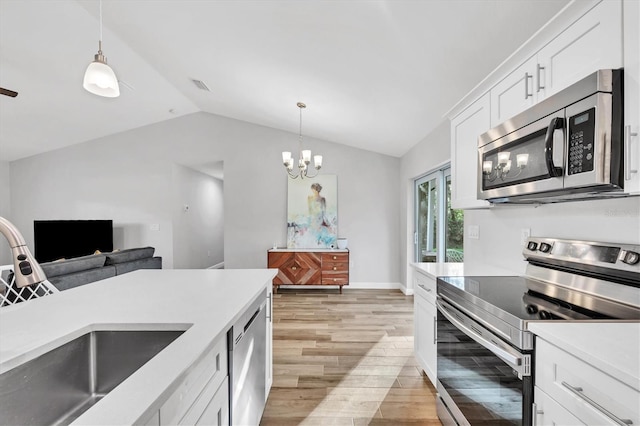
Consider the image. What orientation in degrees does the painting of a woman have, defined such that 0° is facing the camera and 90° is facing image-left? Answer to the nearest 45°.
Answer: approximately 0°

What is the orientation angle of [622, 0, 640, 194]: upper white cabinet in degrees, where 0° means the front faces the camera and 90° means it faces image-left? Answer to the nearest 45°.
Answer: approximately 45°

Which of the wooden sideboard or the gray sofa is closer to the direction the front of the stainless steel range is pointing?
the gray sofa

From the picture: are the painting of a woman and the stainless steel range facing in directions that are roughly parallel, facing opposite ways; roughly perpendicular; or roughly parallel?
roughly perpendicular

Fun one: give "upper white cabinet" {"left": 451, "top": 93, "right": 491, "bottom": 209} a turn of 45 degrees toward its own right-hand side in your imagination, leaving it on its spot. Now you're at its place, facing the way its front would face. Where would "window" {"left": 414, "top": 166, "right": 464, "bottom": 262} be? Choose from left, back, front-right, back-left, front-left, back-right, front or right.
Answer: right

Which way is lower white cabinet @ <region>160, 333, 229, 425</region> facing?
to the viewer's right

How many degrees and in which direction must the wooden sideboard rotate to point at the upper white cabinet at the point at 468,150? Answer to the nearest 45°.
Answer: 0° — it already faces it
